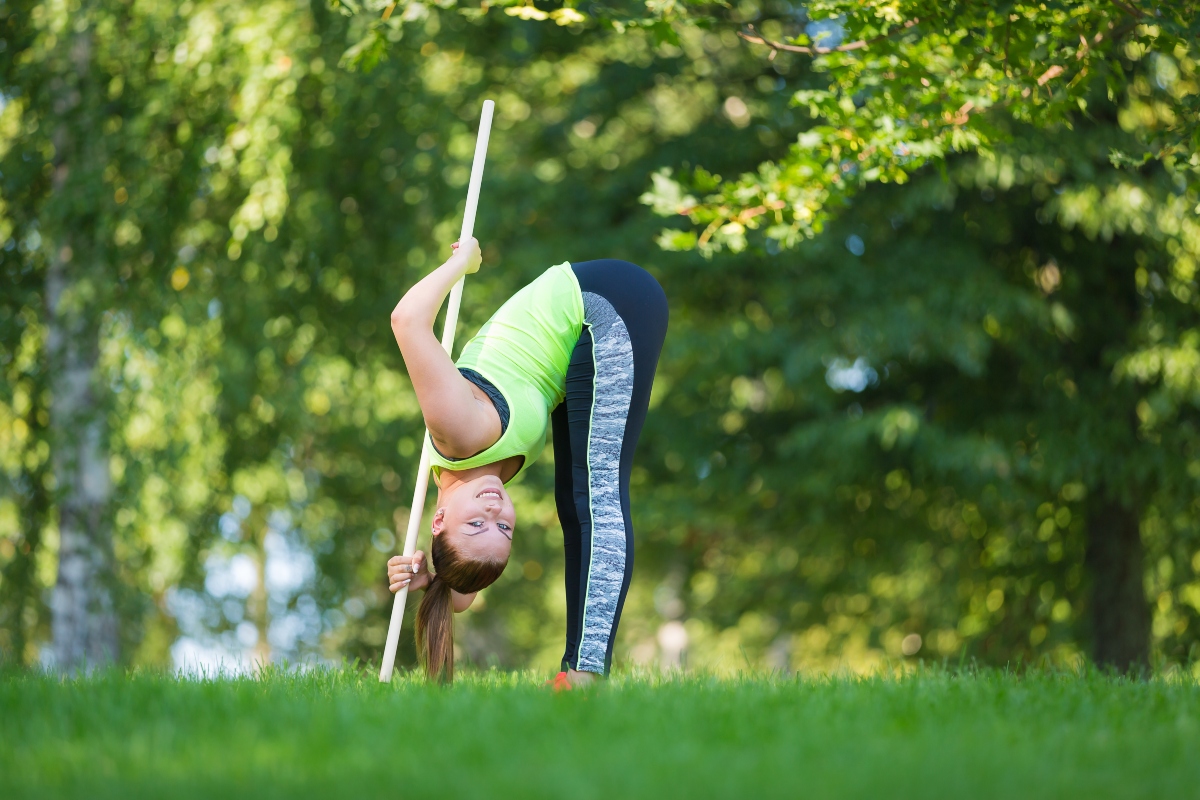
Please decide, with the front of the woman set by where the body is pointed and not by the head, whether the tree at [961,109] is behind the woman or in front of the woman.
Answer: behind

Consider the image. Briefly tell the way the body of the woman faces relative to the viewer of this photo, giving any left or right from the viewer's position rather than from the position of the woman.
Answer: facing to the left of the viewer
